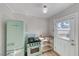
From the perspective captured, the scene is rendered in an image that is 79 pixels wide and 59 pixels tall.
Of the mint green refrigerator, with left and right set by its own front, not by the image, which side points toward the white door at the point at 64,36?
left

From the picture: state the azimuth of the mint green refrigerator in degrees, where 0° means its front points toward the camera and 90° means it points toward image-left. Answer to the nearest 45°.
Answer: approximately 0°
